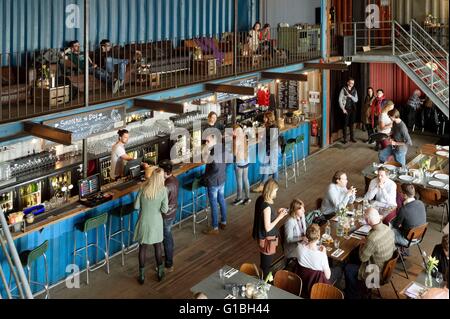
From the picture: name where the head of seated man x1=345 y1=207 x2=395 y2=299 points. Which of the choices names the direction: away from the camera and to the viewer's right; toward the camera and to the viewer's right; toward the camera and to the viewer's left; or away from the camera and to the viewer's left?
away from the camera and to the viewer's left

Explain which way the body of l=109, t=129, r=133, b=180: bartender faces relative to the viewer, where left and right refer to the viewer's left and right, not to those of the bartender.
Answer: facing to the right of the viewer

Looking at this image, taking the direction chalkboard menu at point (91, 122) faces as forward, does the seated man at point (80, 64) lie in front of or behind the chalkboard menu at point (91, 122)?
behind

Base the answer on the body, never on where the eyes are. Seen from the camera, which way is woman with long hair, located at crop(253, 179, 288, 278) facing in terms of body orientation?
to the viewer's right

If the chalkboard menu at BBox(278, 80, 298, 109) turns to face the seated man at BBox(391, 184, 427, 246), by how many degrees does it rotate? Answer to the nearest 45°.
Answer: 0° — it already faces them

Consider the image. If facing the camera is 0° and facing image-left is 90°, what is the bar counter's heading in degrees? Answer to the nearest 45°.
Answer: approximately 315°
